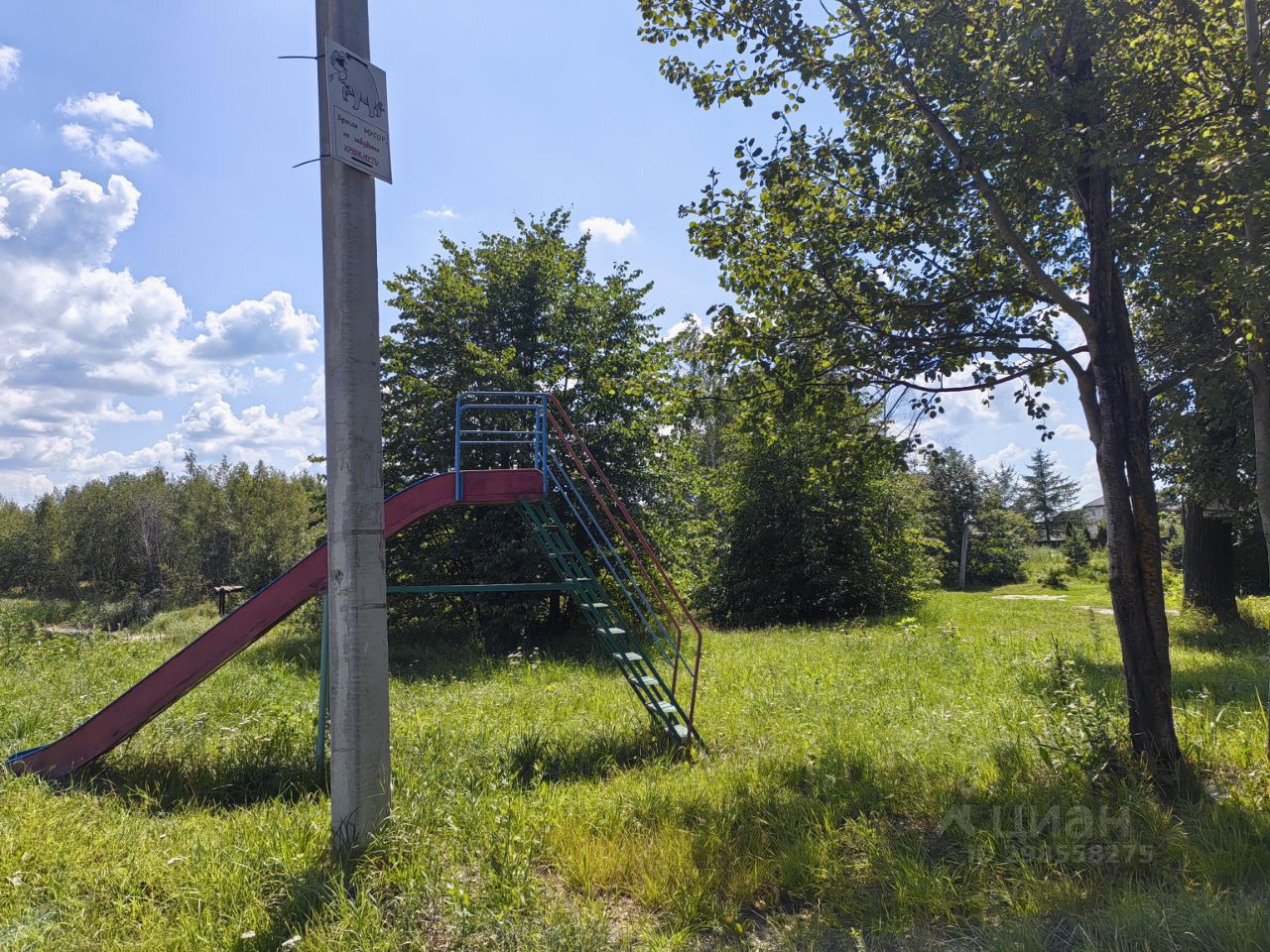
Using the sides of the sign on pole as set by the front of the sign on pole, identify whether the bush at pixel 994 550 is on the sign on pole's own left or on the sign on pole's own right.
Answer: on the sign on pole's own left

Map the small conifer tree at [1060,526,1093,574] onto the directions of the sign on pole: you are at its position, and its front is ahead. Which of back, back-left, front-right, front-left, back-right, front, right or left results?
left

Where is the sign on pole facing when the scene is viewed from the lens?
facing the viewer and to the right of the viewer

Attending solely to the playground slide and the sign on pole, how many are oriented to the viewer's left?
1

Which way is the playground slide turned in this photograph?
to the viewer's left

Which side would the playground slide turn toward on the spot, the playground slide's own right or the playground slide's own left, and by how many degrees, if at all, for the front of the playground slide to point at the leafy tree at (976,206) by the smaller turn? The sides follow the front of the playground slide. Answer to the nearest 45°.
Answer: approximately 135° to the playground slide's own left

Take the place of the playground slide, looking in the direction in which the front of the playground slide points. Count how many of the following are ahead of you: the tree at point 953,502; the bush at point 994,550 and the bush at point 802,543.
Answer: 0

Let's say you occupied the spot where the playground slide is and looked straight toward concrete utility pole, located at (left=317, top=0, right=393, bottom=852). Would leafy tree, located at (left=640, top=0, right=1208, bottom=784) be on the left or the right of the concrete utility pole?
left

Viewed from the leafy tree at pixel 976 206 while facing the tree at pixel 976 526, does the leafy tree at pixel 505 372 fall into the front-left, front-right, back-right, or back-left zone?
front-left

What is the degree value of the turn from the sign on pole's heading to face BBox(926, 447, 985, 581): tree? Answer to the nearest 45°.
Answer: approximately 90° to its left

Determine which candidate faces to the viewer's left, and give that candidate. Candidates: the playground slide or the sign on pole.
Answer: the playground slide

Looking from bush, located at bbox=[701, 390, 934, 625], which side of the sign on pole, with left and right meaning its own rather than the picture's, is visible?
left
